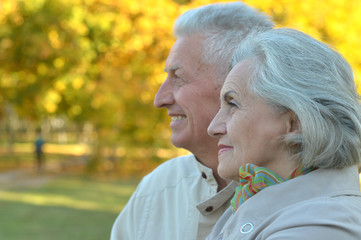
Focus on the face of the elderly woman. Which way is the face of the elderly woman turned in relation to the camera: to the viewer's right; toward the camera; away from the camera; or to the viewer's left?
to the viewer's left

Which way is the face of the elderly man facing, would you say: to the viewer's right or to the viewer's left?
to the viewer's left

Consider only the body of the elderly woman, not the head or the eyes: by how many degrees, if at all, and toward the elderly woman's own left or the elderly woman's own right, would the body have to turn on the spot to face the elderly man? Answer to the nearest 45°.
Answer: approximately 45° to the elderly woman's own right

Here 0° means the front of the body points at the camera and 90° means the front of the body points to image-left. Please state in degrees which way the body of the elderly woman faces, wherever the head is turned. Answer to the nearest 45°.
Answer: approximately 90°
